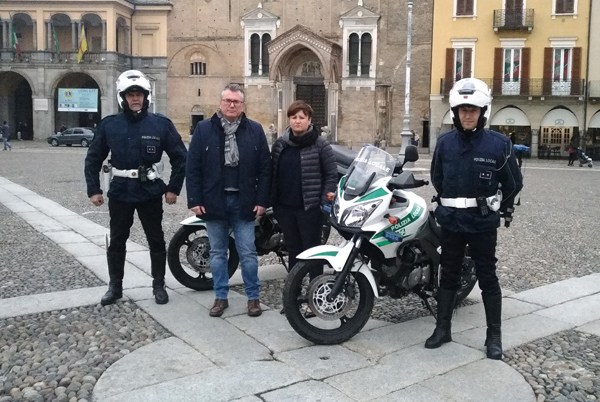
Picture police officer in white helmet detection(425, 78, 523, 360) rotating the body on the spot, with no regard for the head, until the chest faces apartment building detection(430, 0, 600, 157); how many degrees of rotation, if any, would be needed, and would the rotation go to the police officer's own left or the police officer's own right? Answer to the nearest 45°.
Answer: approximately 180°

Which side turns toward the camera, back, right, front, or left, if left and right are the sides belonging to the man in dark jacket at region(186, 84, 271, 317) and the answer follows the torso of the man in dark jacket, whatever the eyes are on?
front

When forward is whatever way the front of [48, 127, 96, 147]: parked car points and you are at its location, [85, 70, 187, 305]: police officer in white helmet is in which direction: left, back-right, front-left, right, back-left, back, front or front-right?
left

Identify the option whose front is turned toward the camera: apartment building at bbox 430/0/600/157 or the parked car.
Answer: the apartment building

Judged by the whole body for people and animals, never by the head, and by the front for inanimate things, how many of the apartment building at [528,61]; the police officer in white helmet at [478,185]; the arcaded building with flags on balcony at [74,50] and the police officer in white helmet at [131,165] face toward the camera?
4

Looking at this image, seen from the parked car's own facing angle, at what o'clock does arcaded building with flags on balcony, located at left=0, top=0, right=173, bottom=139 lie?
The arcaded building with flags on balcony is roughly at 3 o'clock from the parked car.

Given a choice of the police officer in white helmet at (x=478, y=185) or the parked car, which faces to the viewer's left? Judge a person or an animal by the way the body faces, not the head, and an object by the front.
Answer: the parked car

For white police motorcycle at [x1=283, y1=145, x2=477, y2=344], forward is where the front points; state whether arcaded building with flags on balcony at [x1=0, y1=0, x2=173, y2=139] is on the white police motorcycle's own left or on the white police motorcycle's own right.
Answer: on the white police motorcycle's own right

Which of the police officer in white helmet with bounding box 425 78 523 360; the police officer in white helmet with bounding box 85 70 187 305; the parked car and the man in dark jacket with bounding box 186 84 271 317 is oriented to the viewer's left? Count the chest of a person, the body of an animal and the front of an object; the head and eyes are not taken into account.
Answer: the parked car

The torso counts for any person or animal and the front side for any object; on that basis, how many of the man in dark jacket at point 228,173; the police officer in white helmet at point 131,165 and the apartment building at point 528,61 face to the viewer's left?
0

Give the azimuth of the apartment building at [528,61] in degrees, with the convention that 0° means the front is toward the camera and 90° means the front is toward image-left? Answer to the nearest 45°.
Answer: approximately 0°

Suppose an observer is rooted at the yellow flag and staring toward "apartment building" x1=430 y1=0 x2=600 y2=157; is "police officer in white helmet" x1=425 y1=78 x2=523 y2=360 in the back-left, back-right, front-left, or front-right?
front-right

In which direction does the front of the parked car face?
to the viewer's left

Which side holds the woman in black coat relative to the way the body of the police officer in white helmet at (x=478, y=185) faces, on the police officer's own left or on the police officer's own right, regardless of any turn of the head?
on the police officer's own right

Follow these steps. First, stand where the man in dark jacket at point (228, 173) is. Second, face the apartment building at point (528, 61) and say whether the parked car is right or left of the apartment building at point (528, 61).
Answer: left

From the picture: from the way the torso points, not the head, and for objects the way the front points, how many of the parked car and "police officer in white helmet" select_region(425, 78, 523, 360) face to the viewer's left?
1

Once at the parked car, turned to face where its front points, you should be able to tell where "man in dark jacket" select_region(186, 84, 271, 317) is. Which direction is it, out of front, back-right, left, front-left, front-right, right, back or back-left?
left

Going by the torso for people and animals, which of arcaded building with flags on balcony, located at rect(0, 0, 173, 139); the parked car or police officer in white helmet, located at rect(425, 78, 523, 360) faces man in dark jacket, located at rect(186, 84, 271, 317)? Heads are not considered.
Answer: the arcaded building with flags on balcony

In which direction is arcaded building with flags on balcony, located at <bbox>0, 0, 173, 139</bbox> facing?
toward the camera
